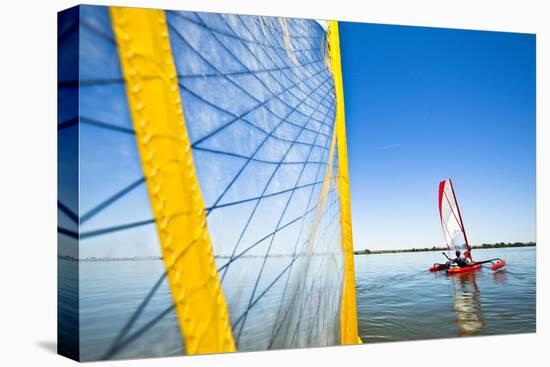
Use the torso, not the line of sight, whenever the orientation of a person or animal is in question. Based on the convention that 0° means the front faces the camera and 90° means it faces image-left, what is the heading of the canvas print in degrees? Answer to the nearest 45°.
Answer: approximately 315°
